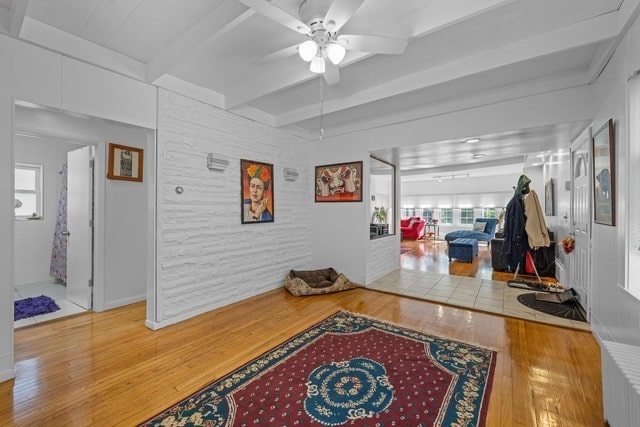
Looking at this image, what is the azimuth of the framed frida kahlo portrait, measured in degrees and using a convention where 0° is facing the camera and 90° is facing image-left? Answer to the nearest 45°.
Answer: approximately 315°

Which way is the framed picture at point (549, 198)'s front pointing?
to the viewer's left

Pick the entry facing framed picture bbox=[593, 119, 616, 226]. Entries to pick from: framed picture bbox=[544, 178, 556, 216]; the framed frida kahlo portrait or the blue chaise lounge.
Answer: the framed frida kahlo portrait

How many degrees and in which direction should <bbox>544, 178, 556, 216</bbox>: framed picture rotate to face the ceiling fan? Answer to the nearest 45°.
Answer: approximately 90° to its left

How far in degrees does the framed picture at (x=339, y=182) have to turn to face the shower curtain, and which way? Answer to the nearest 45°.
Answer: approximately 45° to its right

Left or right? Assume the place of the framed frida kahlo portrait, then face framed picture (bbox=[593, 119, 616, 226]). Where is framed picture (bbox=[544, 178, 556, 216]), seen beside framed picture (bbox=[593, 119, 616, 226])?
left

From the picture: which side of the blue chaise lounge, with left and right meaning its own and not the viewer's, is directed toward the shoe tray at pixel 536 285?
left

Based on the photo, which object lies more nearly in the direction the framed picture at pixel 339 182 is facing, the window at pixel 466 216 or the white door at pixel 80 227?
the white door

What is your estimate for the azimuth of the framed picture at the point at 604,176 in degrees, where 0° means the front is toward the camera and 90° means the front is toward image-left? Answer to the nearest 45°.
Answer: approximately 90°

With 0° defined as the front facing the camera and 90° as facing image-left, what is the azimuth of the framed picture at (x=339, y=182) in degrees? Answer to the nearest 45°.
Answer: approximately 45°

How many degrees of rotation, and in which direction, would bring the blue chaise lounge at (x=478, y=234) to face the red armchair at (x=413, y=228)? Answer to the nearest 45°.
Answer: approximately 45° to its right
